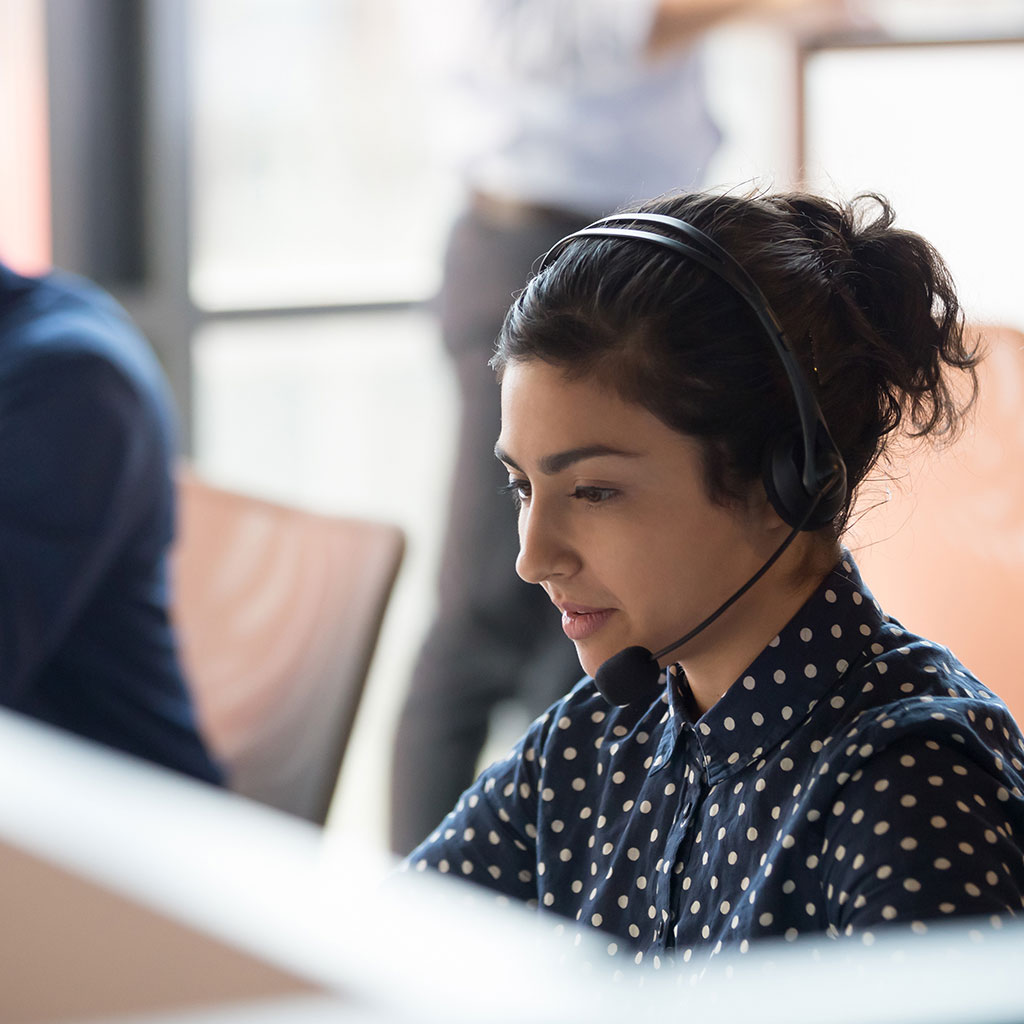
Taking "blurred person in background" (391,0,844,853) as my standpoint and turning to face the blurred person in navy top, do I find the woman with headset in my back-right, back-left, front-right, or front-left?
front-left

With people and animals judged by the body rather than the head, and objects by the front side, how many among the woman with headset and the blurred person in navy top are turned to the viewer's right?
0

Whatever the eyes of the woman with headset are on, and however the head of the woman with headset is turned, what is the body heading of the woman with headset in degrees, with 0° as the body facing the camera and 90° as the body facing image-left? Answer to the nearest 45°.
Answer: approximately 45°

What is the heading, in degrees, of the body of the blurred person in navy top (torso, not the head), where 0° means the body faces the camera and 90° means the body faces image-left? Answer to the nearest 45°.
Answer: approximately 90°

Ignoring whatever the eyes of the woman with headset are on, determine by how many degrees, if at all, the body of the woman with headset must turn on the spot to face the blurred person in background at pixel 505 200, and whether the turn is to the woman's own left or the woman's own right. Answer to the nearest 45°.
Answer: approximately 135° to the woman's own right
